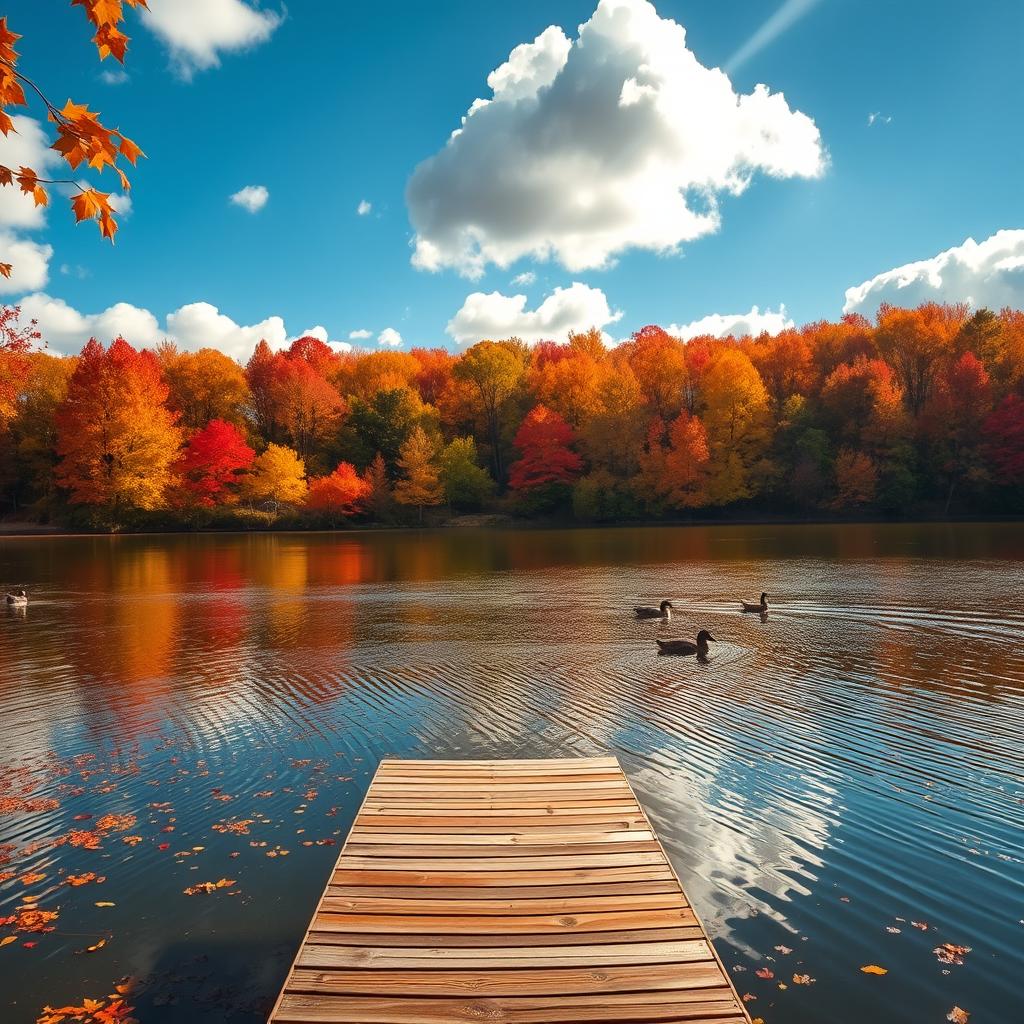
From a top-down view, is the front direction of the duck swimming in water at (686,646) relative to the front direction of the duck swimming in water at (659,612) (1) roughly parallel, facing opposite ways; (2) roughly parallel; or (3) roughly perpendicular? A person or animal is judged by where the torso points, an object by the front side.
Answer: roughly parallel

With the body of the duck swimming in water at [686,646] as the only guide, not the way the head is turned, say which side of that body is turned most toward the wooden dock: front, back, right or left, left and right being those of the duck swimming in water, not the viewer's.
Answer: right

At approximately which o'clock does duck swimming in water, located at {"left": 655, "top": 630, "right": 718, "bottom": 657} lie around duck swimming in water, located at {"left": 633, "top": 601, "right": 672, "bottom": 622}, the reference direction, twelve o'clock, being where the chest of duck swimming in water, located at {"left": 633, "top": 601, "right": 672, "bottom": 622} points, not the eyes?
duck swimming in water, located at {"left": 655, "top": 630, "right": 718, "bottom": 657} is roughly at 3 o'clock from duck swimming in water, located at {"left": 633, "top": 601, "right": 672, "bottom": 622}.

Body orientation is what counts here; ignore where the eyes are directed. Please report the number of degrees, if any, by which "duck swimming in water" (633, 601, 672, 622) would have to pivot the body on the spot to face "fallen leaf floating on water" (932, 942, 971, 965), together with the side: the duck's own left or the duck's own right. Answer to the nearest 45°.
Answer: approximately 90° to the duck's own right

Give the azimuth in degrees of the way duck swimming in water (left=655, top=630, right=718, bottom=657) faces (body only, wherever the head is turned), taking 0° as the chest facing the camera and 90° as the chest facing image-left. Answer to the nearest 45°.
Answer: approximately 270°

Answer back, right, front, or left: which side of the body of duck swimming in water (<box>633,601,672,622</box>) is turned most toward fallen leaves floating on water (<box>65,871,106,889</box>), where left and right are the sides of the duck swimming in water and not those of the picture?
right

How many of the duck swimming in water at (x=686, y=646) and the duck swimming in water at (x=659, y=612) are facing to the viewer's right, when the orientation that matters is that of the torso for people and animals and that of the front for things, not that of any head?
2

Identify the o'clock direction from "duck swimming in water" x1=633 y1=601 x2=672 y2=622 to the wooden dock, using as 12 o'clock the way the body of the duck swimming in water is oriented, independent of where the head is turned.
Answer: The wooden dock is roughly at 3 o'clock from the duck swimming in water.

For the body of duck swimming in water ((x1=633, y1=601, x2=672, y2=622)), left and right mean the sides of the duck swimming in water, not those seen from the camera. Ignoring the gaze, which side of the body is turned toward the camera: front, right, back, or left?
right

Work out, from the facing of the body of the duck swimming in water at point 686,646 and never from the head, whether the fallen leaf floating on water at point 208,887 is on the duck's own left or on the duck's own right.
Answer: on the duck's own right
